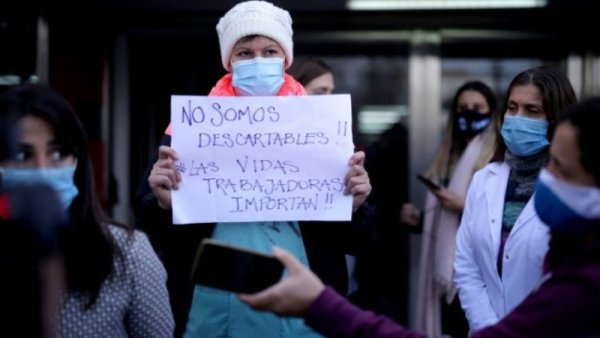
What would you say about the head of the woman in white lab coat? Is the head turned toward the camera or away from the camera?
toward the camera

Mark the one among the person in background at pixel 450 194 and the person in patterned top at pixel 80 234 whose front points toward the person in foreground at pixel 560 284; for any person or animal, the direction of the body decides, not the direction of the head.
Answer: the person in background at pixel 450 194

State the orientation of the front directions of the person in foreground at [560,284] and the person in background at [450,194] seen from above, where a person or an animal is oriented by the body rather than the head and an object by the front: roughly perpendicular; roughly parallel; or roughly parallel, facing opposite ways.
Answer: roughly perpendicular

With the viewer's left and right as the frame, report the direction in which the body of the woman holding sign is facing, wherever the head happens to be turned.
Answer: facing the viewer

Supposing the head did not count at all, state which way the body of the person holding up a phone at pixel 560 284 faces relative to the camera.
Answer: to the viewer's left

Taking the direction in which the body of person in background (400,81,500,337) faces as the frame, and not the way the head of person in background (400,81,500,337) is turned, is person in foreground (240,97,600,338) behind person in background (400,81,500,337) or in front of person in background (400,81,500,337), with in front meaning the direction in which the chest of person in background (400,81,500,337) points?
in front

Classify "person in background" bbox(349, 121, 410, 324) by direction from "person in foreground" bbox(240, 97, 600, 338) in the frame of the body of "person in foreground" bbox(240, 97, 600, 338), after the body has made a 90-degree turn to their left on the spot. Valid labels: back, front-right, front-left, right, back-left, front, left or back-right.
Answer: back

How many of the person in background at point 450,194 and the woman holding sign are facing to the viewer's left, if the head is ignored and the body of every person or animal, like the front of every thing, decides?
0

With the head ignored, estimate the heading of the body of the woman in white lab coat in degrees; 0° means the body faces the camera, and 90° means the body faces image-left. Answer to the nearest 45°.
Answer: approximately 45°

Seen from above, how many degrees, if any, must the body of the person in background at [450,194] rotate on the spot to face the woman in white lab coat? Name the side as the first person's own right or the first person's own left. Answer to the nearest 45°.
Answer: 0° — they already face them

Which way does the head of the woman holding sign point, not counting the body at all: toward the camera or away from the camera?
toward the camera

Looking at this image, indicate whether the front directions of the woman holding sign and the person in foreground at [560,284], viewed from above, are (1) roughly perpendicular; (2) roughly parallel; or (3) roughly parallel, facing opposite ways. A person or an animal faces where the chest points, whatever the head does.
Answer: roughly perpendicular

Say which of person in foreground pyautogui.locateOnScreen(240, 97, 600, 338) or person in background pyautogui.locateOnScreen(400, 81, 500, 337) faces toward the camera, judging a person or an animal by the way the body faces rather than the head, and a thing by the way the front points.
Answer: person in background pyautogui.locateOnScreen(400, 81, 500, 337)

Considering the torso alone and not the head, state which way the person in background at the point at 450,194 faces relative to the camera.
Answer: toward the camera
